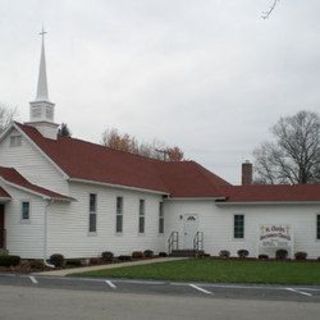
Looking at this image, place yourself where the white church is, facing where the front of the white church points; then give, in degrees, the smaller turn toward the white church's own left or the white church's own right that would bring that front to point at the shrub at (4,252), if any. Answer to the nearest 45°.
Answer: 0° — it already faces it

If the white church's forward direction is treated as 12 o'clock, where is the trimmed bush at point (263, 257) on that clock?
The trimmed bush is roughly at 7 o'clock from the white church.

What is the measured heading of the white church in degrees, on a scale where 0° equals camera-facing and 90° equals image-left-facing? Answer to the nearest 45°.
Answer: approximately 45°

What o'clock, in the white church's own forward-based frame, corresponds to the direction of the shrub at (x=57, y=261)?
The shrub is roughly at 11 o'clock from the white church.

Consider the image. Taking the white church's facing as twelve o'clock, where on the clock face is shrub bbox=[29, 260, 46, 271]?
The shrub is roughly at 11 o'clock from the white church.
